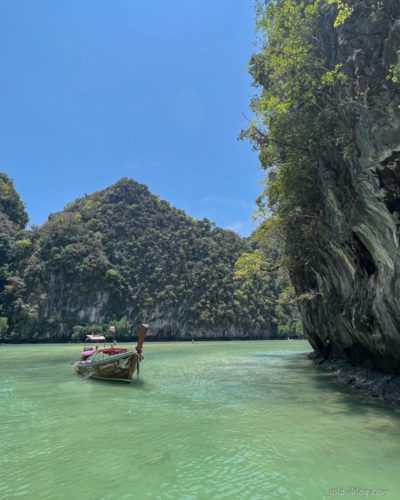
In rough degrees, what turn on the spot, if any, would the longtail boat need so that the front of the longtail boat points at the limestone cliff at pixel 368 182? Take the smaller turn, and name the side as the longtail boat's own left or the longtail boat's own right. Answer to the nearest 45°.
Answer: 0° — it already faces it
